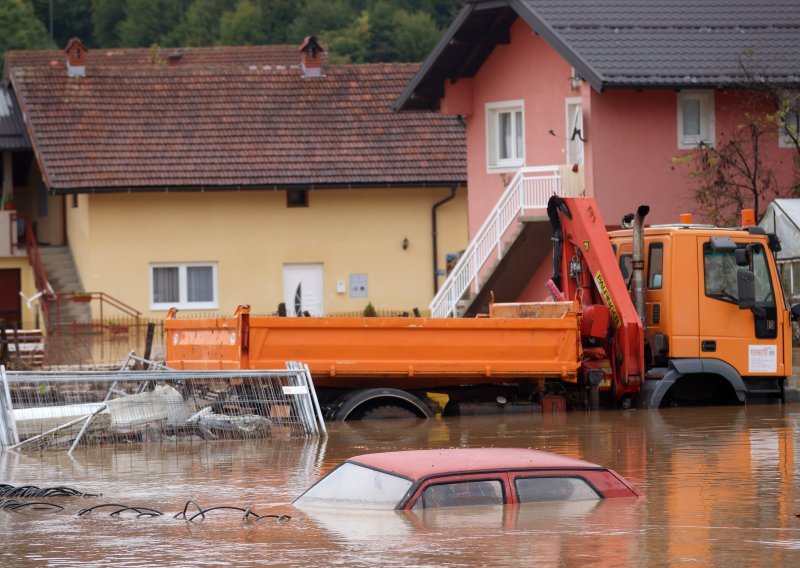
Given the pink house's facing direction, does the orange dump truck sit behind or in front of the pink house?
in front

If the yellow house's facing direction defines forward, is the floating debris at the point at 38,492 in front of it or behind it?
in front

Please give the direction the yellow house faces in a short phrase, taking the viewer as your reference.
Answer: facing the viewer

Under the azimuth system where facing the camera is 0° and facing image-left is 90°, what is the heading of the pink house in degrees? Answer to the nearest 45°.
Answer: approximately 45°

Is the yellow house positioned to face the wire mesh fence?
yes

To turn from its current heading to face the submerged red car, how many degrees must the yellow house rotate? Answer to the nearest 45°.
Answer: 0° — it already faces it

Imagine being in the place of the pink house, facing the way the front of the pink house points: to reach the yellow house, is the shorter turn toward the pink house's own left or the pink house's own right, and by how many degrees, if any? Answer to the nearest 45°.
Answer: approximately 90° to the pink house's own right

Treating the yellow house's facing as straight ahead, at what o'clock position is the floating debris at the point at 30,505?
The floating debris is roughly at 12 o'clock from the yellow house.

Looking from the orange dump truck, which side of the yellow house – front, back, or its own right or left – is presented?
front

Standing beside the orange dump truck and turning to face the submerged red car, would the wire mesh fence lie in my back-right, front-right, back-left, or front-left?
front-right

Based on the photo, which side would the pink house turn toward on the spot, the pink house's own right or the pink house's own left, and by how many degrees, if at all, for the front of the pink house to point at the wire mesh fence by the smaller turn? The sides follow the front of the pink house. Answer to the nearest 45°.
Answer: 0° — it already faces it

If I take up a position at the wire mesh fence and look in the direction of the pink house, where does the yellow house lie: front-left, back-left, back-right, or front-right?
front-left

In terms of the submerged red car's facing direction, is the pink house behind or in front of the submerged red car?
behind
